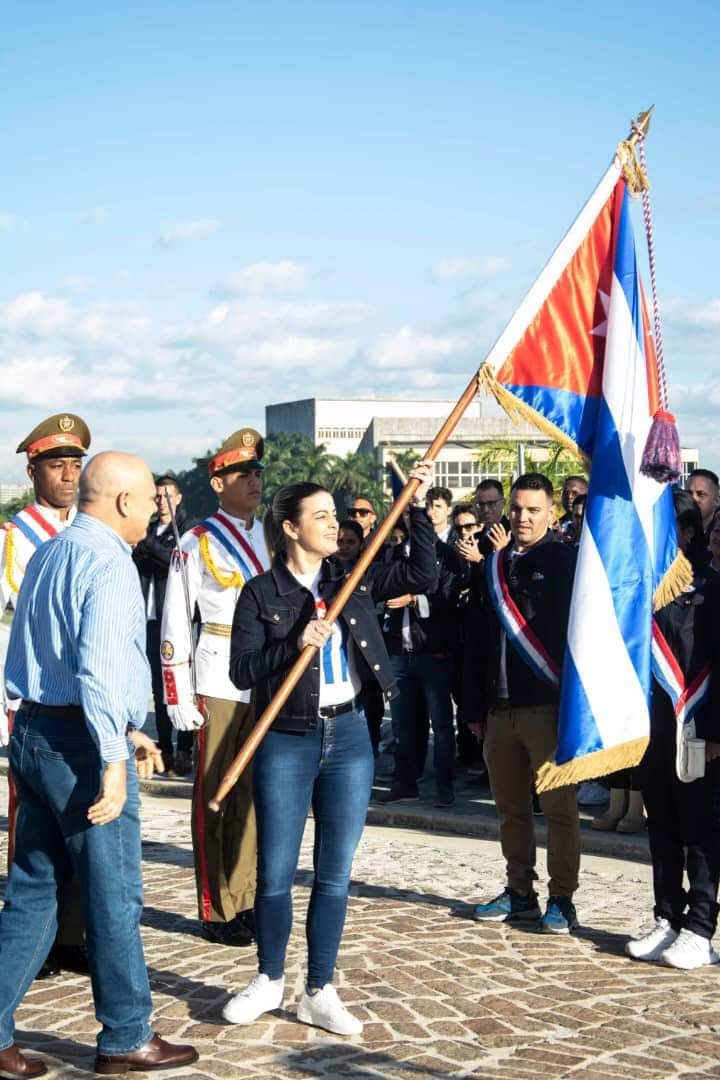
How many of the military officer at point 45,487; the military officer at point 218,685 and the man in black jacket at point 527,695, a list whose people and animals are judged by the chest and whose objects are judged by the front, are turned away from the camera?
0

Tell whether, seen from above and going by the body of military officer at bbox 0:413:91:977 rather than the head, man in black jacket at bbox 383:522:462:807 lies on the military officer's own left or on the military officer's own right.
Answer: on the military officer's own left

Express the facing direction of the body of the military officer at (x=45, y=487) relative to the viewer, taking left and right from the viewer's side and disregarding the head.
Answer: facing the viewer and to the right of the viewer

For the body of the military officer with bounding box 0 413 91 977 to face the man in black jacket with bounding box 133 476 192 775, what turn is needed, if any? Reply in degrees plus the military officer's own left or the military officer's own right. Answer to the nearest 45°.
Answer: approximately 135° to the military officer's own left

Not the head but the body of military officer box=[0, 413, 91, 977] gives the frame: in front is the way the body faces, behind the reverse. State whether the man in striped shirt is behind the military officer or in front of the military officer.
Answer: in front

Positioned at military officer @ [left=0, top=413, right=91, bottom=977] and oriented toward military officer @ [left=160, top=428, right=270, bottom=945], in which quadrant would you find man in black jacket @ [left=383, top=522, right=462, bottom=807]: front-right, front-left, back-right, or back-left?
front-left

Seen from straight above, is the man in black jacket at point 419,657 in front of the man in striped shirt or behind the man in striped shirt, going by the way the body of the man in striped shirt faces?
in front

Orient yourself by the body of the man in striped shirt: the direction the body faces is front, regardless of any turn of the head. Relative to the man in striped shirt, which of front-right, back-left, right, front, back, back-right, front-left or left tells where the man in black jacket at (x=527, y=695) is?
front

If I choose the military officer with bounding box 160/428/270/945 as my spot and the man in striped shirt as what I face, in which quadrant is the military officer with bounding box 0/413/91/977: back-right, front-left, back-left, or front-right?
front-right

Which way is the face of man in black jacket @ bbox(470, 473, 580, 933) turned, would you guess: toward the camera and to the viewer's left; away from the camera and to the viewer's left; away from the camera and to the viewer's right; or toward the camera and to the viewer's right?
toward the camera and to the viewer's left

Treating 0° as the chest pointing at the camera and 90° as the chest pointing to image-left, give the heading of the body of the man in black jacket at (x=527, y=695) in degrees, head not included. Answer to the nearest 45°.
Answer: approximately 45°

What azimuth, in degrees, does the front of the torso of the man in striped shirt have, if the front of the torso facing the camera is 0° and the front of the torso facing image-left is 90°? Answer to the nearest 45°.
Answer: approximately 225°
